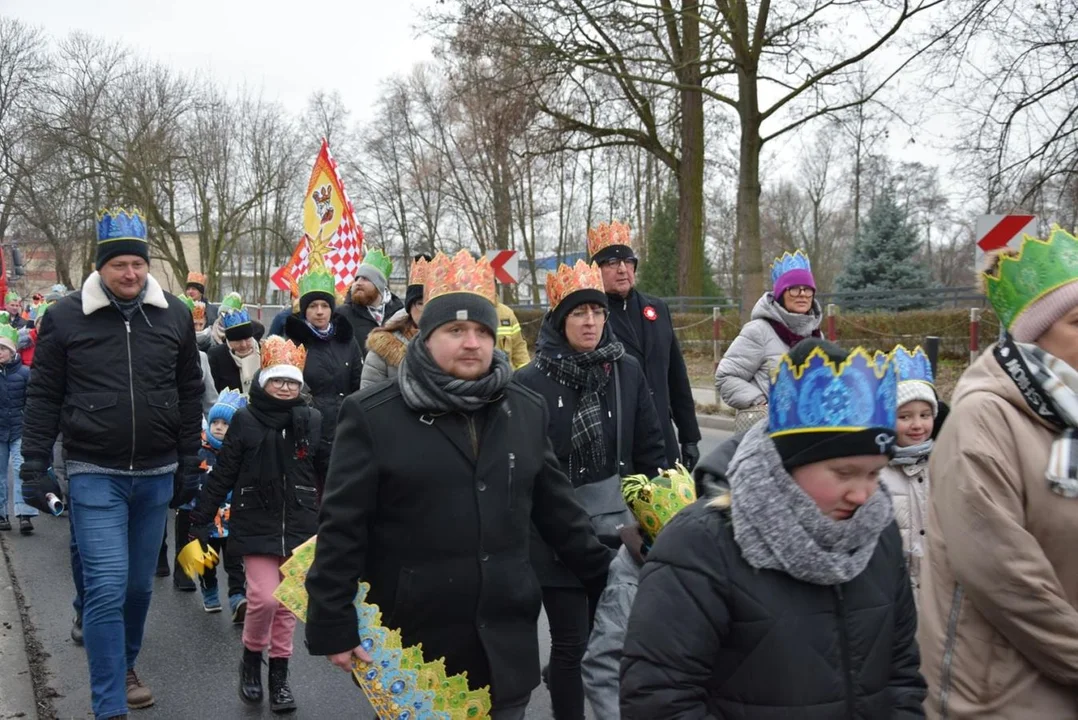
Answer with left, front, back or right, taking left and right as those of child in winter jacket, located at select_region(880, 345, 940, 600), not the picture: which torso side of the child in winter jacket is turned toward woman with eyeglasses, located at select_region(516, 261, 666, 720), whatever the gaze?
right

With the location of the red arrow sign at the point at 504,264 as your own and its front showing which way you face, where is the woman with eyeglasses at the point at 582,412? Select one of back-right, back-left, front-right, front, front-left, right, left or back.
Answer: front

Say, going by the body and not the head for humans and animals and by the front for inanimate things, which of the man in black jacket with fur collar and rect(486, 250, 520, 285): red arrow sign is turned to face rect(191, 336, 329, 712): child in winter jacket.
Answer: the red arrow sign

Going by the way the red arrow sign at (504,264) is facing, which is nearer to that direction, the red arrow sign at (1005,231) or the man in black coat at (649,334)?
the man in black coat

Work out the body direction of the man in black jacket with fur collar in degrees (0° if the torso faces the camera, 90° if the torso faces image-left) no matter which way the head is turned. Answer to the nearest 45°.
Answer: approximately 0°

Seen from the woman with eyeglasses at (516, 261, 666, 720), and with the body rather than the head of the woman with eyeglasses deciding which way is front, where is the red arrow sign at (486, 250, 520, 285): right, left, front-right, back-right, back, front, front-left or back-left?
back

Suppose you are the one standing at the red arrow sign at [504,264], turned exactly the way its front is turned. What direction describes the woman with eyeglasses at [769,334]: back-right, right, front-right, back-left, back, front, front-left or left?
front

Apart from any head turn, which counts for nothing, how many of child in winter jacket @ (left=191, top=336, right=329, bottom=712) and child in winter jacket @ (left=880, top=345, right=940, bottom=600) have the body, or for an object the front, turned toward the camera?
2

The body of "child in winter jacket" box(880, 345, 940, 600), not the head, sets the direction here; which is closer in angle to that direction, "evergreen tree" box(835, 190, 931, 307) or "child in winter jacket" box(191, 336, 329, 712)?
the child in winter jacket

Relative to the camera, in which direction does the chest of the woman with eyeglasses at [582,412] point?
toward the camera

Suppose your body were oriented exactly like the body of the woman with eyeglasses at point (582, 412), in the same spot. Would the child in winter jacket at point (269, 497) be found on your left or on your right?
on your right

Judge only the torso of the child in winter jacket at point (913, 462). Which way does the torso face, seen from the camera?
toward the camera

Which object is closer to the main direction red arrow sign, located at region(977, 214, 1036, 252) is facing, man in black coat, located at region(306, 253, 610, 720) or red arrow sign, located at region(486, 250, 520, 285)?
the man in black coat

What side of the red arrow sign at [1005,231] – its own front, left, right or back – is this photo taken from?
front
